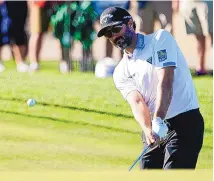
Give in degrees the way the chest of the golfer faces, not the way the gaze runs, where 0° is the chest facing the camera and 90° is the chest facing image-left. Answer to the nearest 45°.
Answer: approximately 45°

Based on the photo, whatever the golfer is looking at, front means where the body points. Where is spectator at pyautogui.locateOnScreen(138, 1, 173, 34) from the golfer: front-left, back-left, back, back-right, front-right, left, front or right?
back-right

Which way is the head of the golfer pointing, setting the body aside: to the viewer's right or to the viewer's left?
to the viewer's left

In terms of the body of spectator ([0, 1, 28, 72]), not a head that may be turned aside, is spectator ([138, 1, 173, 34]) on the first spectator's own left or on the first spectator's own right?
on the first spectator's own left

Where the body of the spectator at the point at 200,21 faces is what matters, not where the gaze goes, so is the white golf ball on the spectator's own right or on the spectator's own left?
on the spectator's own right

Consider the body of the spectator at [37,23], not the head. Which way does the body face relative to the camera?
toward the camera

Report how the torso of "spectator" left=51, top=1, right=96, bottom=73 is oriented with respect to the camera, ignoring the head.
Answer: toward the camera

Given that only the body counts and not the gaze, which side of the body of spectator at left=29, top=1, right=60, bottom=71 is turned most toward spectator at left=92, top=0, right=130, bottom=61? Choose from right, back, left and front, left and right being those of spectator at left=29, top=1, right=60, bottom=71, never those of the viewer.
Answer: left

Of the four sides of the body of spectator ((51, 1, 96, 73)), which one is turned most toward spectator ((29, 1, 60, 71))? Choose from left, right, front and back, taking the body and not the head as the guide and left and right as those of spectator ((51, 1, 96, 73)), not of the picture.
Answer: right

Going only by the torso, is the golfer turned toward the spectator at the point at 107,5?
no

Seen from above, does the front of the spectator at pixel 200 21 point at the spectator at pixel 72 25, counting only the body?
no

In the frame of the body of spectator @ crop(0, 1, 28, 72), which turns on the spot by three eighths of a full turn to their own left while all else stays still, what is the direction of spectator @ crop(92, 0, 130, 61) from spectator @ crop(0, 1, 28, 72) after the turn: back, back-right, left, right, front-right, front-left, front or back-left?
front-right

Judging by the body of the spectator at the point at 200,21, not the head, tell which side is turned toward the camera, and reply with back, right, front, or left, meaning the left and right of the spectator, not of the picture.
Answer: front

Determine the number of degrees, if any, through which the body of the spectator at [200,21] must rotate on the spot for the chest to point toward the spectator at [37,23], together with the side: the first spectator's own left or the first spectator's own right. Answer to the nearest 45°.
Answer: approximately 90° to the first spectator's own right
